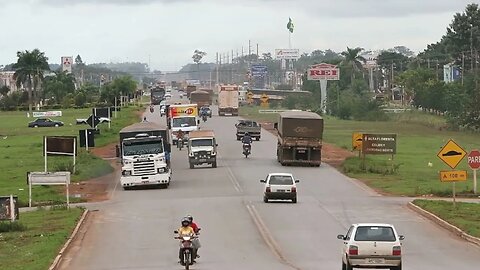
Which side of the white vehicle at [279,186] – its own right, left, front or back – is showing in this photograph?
back

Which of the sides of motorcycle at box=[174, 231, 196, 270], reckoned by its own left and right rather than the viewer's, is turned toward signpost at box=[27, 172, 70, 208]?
back

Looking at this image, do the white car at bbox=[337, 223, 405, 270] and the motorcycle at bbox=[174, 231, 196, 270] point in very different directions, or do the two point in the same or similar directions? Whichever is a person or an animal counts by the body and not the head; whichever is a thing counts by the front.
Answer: very different directions

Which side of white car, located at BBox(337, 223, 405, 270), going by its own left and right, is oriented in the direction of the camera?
back

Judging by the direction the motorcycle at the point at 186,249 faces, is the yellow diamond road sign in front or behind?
behind

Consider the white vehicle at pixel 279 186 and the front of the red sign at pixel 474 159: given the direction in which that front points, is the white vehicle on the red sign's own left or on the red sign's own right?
on the red sign's own right

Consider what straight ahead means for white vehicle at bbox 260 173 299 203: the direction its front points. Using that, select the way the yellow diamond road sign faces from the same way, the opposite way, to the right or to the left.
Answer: the opposite way

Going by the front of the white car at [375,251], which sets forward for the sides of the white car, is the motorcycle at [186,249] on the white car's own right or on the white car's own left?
on the white car's own left
